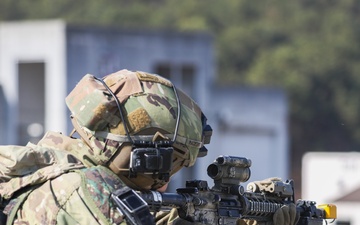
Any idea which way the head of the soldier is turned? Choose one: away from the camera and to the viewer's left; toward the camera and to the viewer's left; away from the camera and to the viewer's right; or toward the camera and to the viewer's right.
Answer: away from the camera and to the viewer's right

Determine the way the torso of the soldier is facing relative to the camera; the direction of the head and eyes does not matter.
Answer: to the viewer's right
